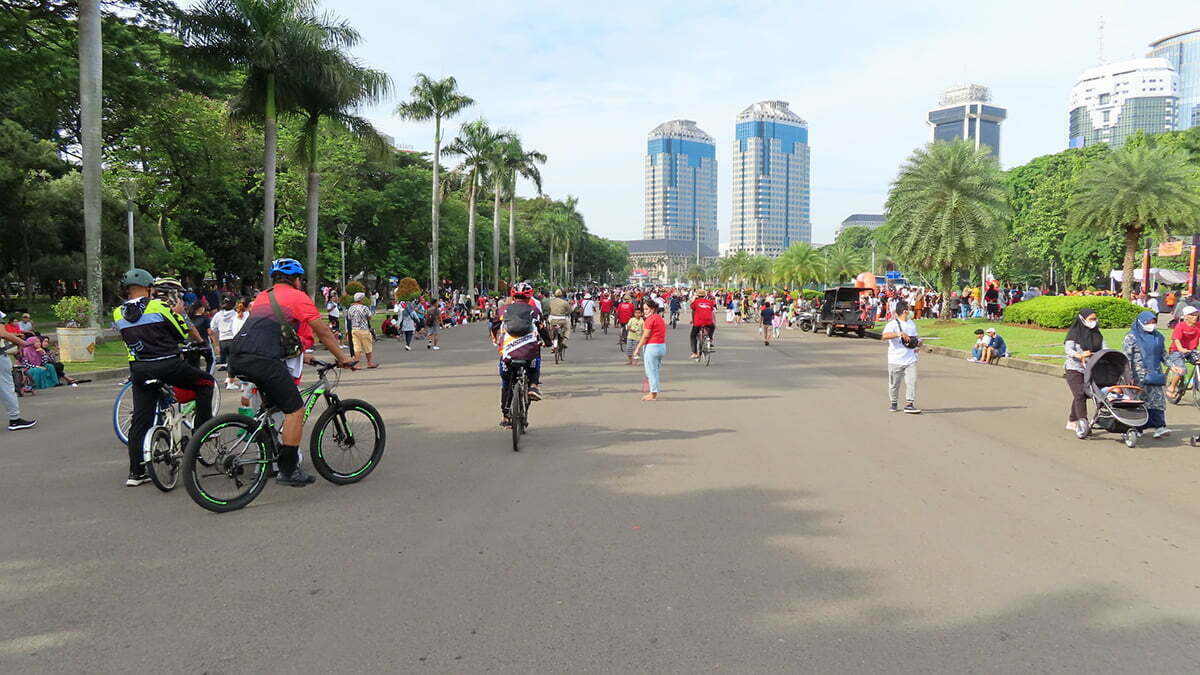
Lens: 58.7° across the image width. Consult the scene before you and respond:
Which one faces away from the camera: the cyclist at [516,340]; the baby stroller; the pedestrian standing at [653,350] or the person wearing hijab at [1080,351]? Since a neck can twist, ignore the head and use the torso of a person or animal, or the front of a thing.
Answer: the cyclist

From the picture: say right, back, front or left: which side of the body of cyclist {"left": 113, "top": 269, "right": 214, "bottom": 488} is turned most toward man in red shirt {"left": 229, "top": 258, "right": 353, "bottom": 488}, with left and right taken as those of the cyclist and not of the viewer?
right

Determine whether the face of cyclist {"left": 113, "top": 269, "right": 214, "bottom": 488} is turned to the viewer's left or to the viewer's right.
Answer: to the viewer's right

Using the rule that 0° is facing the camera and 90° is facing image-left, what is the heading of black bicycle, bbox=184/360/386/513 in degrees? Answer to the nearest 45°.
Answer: approximately 225°

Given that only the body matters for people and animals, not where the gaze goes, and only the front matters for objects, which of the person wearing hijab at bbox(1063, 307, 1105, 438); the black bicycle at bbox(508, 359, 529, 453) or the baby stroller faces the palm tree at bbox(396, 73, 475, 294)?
the black bicycle

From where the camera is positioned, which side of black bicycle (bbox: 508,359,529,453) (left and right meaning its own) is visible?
back

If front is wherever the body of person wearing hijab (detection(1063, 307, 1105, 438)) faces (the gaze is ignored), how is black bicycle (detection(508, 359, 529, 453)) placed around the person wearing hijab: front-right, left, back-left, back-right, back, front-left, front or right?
right

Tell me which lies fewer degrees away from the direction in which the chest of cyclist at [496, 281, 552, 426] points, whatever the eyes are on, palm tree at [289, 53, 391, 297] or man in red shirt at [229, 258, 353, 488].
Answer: the palm tree

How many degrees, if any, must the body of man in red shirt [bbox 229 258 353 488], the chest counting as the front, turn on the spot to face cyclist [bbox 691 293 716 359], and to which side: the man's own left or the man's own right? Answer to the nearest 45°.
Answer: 0° — they already face them

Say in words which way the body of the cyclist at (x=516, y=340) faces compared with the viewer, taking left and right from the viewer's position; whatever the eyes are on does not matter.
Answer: facing away from the viewer

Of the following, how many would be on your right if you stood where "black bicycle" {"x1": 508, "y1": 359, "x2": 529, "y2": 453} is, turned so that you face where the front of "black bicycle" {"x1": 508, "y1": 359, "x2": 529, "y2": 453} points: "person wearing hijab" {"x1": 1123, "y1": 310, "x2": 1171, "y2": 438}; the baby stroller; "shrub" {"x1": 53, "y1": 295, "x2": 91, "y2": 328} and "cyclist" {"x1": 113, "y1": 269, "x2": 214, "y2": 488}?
2

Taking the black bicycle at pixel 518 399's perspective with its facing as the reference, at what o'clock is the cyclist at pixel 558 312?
The cyclist is roughly at 12 o'clock from the black bicycle.
